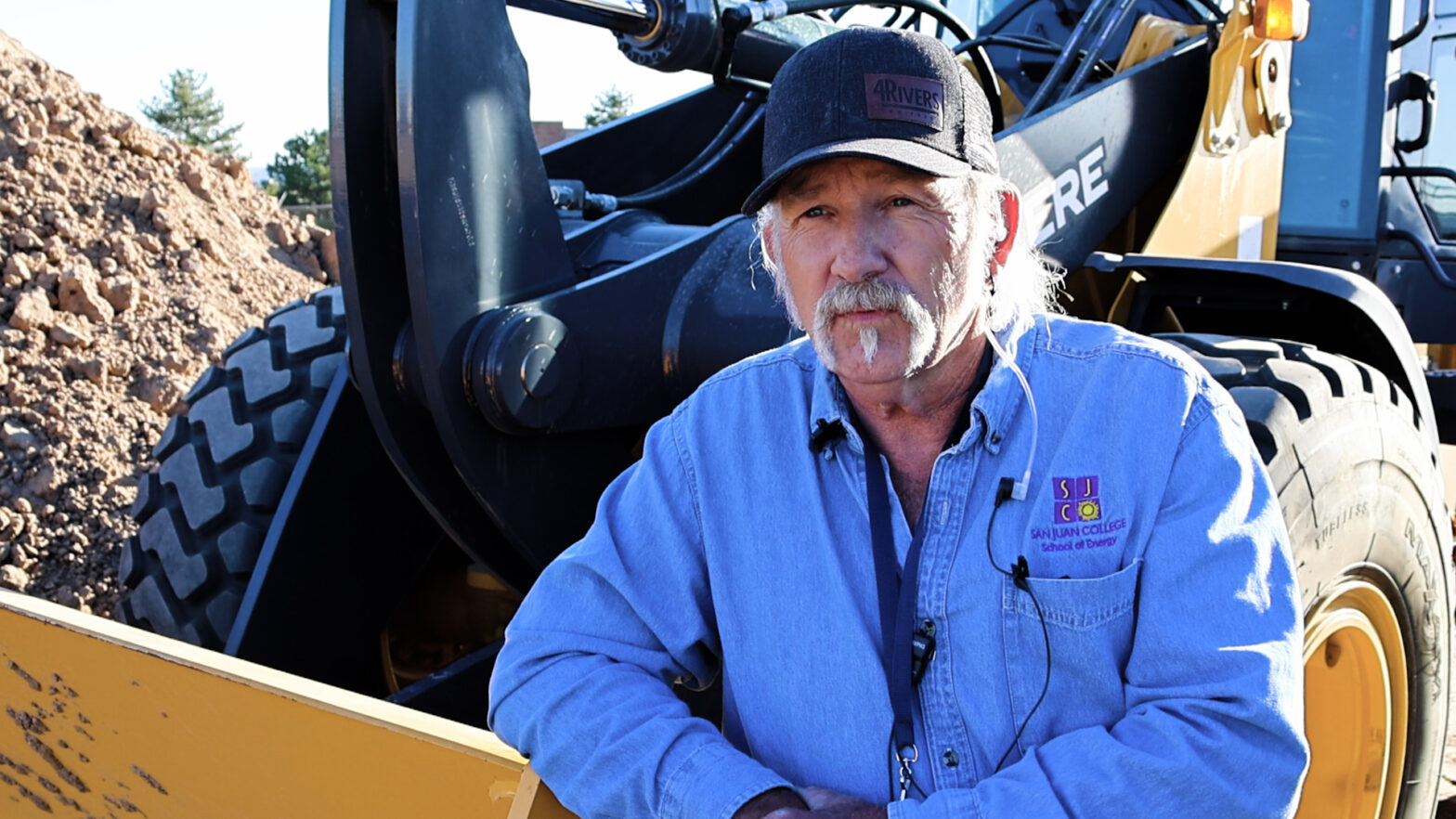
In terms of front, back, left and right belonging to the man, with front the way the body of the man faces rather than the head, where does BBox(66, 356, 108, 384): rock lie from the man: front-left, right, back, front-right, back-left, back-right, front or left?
back-right

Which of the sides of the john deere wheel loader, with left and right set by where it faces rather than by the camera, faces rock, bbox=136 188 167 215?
right

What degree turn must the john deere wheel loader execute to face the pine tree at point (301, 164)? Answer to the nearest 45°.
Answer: approximately 135° to its right

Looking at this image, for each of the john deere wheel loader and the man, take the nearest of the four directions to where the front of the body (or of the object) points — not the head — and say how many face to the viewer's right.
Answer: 0

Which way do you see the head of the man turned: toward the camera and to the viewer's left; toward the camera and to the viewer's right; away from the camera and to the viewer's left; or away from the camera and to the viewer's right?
toward the camera and to the viewer's left

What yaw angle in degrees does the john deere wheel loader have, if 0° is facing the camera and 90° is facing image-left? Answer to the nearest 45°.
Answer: approximately 45°

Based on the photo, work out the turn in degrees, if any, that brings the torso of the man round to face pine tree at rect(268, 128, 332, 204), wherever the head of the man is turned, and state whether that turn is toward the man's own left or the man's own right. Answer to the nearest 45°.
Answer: approximately 135° to the man's own right

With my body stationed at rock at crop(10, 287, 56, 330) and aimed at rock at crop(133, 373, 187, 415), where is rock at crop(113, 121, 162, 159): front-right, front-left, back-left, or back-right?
back-left

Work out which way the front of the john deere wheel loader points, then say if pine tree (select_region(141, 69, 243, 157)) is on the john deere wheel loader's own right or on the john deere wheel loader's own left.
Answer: on the john deere wheel loader's own right

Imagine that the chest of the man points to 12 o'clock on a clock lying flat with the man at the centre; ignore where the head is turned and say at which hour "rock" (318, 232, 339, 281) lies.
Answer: The rock is roughly at 5 o'clock from the man.

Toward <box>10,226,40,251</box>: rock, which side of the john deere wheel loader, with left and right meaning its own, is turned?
right
